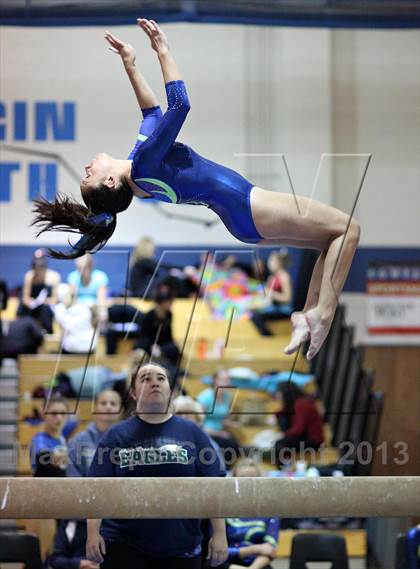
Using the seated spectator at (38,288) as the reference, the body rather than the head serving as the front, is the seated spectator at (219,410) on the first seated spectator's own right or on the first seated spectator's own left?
on the first seated spectator's own left

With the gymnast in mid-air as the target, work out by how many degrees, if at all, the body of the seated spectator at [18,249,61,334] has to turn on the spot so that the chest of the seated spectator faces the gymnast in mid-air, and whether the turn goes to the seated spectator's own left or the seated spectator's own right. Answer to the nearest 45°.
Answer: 0° — they already face them

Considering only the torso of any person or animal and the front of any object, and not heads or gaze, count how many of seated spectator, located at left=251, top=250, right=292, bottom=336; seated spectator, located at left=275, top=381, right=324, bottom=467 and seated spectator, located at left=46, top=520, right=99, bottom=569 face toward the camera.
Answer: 1

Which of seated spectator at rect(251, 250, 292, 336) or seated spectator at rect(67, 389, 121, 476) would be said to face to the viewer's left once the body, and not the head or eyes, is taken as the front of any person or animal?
seated spectator at rect(251, 250, 292, 336)

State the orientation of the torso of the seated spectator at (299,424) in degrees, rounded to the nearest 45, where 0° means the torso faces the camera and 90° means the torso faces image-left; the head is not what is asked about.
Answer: approximately 90°

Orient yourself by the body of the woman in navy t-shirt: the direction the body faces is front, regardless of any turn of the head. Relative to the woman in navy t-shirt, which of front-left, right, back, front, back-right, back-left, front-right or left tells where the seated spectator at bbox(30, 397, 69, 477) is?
back-right

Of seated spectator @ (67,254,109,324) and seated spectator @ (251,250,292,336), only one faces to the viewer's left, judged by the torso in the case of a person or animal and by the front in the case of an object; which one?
seated spectator @ (251,250,292,336)

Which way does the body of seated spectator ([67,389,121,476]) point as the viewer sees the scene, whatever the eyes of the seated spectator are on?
toward the camera

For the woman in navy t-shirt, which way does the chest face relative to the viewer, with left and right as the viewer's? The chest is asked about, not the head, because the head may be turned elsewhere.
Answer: facing the viewer

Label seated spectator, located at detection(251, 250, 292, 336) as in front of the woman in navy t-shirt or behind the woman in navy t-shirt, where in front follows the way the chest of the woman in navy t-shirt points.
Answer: behind
